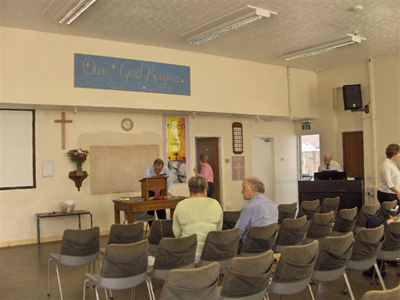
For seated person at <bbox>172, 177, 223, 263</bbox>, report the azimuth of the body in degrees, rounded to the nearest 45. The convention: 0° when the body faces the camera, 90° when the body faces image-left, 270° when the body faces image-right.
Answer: approximately 180°

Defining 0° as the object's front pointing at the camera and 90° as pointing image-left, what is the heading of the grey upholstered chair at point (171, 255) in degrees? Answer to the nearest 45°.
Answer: approximately 135°

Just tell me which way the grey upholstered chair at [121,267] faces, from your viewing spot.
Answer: facing away from the viewer and to the left of the viewer

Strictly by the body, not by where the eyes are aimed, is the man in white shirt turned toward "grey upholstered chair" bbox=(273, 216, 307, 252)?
yes

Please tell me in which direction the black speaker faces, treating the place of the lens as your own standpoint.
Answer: facing the viewer

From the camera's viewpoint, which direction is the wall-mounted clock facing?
toward the camera

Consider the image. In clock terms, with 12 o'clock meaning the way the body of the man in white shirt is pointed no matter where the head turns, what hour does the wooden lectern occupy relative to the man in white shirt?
The wooden lectern is roughly at 1 o'clock from the man in white shirt.

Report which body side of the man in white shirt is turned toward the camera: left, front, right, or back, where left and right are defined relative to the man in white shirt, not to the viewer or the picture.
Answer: front

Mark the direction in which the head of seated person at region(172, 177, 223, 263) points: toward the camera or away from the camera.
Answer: away from the camera

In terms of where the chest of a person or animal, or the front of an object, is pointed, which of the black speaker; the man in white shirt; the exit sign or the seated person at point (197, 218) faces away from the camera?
the seated person

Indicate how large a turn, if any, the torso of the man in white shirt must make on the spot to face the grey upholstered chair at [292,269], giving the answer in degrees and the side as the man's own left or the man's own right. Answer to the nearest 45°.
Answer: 0° — they already face it

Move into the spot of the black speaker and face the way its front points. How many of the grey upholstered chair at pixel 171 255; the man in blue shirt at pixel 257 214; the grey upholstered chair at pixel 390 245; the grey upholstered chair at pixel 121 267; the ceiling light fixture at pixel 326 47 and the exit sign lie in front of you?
5

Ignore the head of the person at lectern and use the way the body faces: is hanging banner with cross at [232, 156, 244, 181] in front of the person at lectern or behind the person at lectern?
behind

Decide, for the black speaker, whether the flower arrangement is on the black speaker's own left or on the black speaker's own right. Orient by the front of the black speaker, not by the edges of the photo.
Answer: on the black speaker's own right
